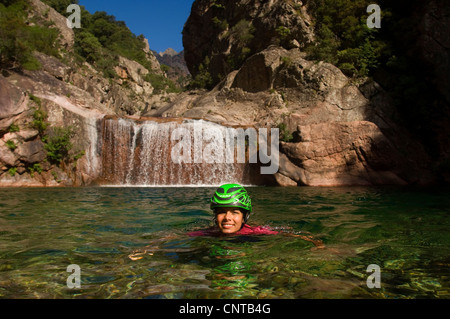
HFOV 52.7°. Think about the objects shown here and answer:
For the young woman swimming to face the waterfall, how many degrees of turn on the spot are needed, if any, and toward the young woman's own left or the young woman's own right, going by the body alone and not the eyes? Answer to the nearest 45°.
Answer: approximately 180°

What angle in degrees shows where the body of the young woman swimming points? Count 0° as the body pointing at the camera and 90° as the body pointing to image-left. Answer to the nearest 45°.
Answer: approximately 0°
